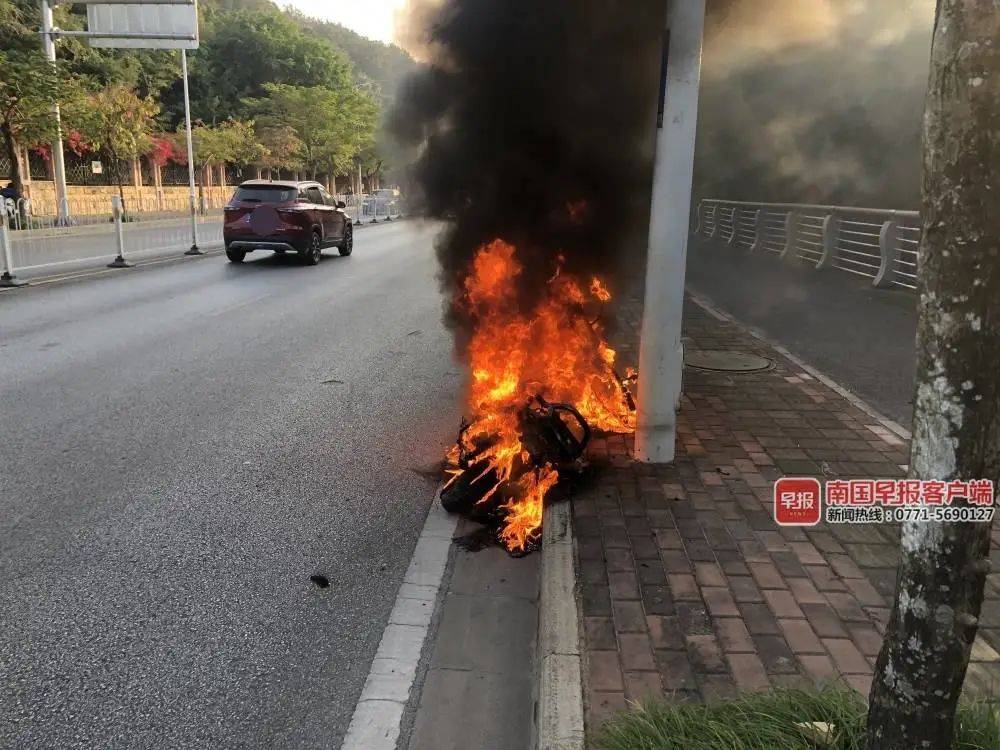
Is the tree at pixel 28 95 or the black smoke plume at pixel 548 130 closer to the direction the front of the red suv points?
the tree

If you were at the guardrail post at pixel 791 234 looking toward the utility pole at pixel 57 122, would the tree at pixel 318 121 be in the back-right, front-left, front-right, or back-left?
front-right

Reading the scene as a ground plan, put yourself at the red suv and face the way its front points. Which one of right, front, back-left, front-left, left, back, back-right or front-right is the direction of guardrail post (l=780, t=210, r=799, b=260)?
front-right

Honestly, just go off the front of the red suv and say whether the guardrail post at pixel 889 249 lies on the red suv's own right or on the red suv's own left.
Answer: on the red suv's own right

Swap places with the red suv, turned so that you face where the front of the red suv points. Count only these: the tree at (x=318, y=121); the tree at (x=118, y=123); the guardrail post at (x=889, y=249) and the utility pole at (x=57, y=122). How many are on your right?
1

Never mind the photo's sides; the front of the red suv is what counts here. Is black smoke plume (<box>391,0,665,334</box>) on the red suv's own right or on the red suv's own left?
on the red suv's own right

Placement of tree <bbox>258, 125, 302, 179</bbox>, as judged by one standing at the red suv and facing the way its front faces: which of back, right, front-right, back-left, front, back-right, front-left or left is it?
front-left

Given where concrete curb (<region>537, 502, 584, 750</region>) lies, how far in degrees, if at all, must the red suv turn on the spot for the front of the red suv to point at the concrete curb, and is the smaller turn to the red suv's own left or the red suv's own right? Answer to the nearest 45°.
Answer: approximately 135° to the red suv's own right

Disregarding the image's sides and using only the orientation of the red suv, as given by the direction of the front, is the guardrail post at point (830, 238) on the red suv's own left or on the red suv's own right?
on the red suv's own right

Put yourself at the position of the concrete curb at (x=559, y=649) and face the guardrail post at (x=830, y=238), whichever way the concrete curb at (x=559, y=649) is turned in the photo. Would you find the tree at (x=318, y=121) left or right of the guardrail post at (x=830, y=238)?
left

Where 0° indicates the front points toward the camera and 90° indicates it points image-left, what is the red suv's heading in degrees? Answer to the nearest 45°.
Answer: approximately 225°

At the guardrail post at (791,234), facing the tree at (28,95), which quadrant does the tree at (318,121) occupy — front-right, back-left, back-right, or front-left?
front-right

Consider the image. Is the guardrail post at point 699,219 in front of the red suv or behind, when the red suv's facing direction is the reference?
in front

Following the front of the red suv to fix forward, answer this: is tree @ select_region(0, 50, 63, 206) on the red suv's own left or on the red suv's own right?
on the red suv's own left

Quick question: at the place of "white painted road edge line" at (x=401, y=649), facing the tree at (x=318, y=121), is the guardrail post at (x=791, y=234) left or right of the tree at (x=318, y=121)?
right

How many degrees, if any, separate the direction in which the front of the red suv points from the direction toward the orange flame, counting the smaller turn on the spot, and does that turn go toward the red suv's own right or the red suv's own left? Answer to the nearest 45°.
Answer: approximately 135° to the red suv's own right

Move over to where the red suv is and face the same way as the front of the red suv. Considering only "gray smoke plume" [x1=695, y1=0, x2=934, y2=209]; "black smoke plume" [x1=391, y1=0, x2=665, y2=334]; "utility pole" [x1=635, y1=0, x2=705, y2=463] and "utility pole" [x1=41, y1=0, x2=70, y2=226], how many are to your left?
1

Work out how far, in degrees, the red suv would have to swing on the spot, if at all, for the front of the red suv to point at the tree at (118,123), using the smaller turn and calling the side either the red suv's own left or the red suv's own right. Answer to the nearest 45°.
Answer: approximately 45° to the red suv's own left
